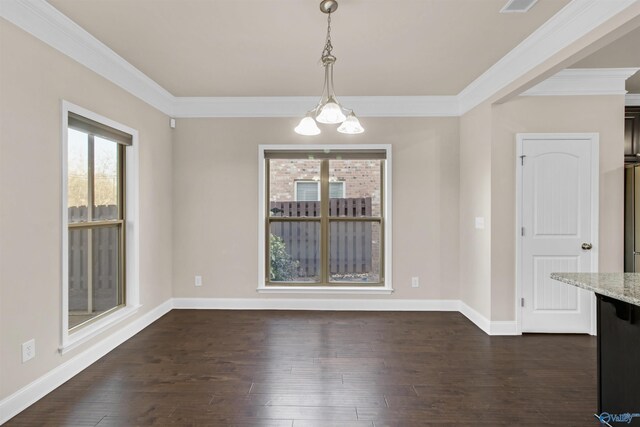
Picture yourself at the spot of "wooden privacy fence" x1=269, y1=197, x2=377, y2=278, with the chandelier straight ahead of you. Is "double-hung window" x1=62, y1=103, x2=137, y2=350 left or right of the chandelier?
right

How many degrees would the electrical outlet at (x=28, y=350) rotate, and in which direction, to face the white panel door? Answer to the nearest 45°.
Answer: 0° — it already faces it

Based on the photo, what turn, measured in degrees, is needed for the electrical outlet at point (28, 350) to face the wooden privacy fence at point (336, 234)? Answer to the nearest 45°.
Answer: approximately 45° to its left

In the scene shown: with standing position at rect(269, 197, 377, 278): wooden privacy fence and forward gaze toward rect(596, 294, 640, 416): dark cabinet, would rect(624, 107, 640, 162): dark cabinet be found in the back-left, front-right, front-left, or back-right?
front-left

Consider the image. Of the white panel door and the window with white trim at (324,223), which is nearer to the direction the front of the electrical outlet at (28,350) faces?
the white panel door

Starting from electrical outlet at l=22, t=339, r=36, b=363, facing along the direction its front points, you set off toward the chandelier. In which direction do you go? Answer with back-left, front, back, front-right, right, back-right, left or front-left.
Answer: front

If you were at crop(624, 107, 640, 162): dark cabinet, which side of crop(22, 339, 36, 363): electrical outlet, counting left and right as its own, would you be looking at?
front

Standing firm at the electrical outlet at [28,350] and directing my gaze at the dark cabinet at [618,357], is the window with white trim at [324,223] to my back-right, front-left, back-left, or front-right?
front-left

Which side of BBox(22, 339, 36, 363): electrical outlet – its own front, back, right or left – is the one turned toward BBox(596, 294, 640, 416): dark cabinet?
front

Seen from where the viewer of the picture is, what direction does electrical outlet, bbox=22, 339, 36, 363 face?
facing the viewer and to the right of the viewer

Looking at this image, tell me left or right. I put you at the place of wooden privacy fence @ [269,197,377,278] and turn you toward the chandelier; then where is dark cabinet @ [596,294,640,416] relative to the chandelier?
left

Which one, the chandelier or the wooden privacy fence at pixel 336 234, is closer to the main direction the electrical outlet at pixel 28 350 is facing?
the chandelier
